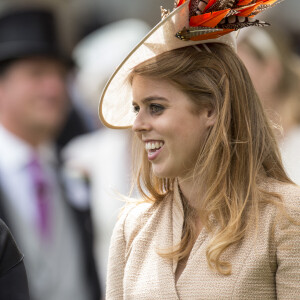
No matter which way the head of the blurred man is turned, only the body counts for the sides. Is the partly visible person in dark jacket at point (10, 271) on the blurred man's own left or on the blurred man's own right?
on the blurred man's own right

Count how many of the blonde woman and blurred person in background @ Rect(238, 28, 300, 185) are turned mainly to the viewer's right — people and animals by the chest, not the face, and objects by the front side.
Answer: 0

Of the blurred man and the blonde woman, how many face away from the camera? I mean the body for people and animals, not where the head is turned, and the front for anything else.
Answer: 0

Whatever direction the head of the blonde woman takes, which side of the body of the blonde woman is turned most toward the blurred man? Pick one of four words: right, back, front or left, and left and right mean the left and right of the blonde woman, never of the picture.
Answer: right

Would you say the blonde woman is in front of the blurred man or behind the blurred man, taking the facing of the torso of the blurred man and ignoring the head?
in front

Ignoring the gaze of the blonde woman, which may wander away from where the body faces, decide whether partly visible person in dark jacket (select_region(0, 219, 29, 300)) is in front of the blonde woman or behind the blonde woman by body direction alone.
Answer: in front
